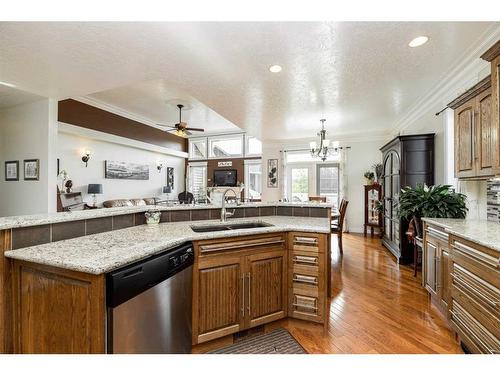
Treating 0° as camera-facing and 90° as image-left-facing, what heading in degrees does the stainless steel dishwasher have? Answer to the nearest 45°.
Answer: approximately 315°

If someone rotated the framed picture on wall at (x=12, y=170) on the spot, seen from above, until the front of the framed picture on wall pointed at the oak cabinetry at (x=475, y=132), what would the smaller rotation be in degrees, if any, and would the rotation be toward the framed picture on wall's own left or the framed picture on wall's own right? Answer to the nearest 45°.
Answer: approximately 45° to the framed picture on wall's own left

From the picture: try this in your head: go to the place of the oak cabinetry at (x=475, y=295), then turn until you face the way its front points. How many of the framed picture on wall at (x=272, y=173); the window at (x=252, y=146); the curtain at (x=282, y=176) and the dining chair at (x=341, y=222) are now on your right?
4

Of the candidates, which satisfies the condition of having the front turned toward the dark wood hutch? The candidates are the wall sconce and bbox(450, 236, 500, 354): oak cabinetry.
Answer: the wall sconce

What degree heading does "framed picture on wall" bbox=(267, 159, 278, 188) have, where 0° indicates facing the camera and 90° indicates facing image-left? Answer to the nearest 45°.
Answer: approximately 0°

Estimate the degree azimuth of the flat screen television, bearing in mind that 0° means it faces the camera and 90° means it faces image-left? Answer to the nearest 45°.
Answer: approximately 0°

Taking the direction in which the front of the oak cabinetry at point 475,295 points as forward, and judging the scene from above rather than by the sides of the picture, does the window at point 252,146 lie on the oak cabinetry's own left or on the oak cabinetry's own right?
on the oak cabinetry's own right
